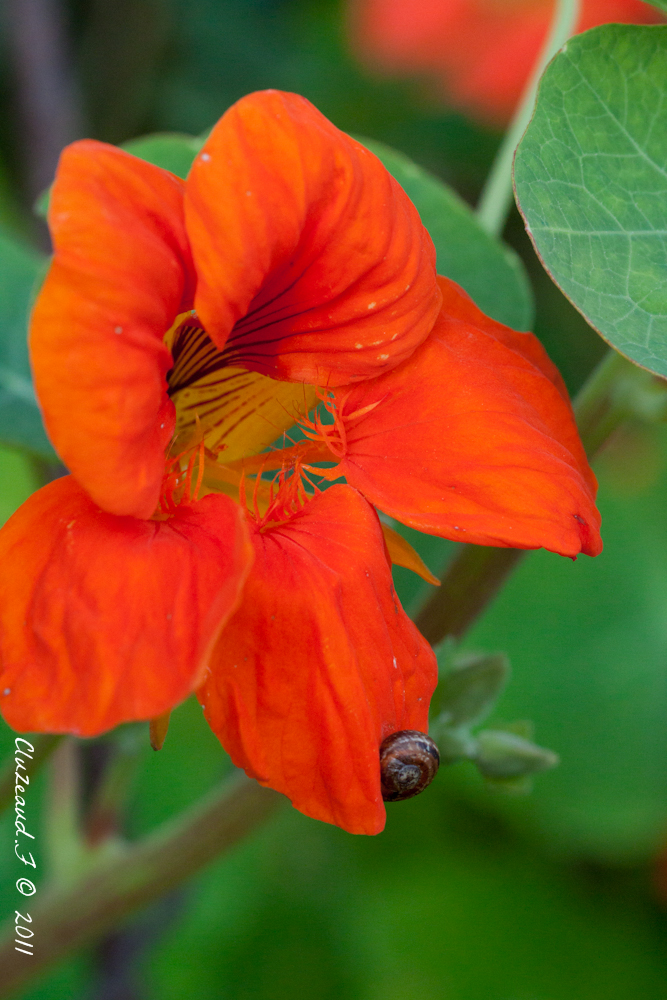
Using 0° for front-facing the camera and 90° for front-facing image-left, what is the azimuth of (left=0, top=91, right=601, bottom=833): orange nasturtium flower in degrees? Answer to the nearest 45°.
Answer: approximately 0°

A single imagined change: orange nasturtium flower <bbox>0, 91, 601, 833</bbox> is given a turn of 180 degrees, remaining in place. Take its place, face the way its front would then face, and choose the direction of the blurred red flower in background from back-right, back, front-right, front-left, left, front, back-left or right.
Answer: front
